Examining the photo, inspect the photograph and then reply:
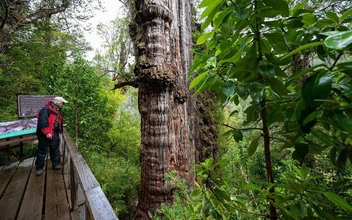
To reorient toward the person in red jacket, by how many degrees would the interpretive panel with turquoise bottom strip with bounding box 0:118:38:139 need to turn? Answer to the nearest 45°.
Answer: approximately 45° to its left

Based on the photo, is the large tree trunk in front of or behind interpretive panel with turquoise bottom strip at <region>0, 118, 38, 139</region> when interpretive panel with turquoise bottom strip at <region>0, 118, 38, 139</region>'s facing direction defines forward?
in front

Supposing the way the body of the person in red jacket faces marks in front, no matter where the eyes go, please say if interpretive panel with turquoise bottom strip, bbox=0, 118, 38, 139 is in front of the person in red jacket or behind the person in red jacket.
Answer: behind

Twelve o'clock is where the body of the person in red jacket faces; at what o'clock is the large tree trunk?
The large tree trunk is roughly at 12 o'clock from the person in red jacket.

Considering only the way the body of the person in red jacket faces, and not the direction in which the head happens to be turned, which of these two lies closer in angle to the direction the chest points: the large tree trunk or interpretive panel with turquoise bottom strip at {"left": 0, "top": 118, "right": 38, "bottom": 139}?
the large tree trunk

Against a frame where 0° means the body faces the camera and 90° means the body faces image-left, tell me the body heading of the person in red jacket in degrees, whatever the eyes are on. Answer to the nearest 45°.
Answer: approximately 315°

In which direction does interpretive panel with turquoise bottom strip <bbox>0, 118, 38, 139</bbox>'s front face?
toward the camera

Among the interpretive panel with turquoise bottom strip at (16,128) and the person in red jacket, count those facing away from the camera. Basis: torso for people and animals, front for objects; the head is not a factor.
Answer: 0
